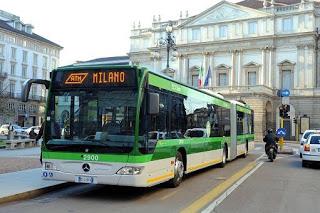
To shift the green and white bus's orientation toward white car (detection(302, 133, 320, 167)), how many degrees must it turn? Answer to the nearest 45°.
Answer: approximately 180°

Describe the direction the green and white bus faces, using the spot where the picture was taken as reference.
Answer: facing the viewer and to the left of the viewer

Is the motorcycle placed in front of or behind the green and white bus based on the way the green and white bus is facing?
behind

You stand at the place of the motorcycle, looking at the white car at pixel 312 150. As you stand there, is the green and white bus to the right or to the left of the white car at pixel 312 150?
right
